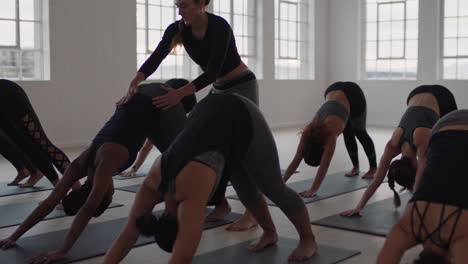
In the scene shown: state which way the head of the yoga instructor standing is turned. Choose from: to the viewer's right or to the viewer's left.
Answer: to the viewer's left

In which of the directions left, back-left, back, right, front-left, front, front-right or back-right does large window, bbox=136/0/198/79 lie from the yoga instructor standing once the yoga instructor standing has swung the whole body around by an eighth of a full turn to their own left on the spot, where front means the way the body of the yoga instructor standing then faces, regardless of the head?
back

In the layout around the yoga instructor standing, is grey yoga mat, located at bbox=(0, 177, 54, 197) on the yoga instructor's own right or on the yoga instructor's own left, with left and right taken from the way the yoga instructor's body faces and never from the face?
on the yoga instructor's own right

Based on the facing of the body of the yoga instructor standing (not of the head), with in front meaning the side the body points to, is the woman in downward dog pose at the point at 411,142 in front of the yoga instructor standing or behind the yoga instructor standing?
behind

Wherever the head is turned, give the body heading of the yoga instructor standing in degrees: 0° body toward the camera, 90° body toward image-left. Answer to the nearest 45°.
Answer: approximately 45°

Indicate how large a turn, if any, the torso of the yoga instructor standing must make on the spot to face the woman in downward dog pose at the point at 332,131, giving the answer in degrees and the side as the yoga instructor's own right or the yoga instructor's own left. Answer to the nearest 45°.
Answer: approximately 180°

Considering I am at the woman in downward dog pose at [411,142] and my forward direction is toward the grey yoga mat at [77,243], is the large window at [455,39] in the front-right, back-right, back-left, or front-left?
back-right

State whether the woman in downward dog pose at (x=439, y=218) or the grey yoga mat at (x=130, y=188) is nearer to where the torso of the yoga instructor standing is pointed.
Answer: the grey yoga mat

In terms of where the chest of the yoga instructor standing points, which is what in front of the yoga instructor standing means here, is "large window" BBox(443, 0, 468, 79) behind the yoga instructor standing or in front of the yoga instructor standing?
behind
